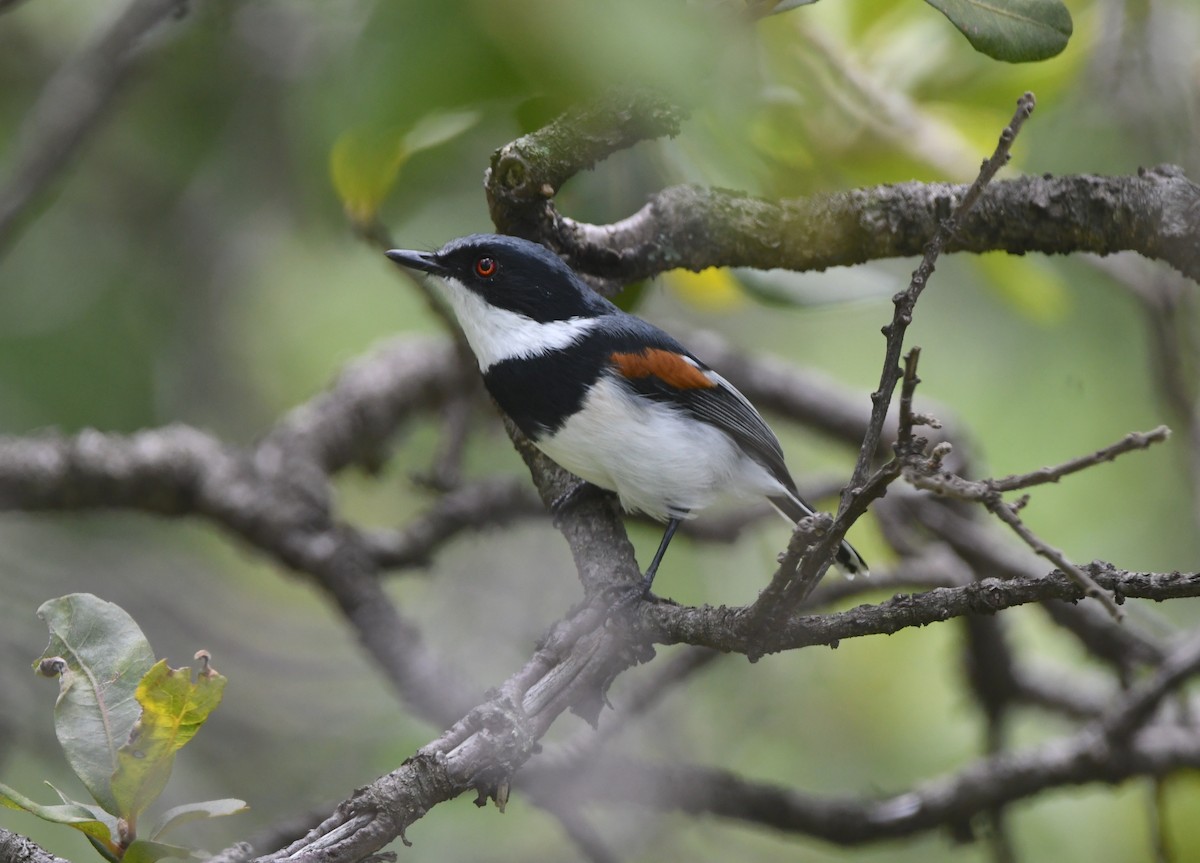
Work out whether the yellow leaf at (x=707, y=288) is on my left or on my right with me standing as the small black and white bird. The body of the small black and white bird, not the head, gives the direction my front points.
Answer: on my right

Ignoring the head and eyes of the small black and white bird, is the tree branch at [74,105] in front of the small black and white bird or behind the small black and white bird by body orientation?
in front

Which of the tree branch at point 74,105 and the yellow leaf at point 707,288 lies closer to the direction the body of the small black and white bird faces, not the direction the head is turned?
the tree branch

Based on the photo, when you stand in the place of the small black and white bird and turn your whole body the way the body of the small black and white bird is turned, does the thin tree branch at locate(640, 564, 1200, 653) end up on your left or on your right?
on your left

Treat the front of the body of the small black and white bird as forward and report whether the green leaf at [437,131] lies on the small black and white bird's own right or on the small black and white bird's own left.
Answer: on the small black and white bird's own right

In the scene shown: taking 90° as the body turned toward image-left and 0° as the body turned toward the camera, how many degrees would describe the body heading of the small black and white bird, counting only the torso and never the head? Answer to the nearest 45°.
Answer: approximately 90°
